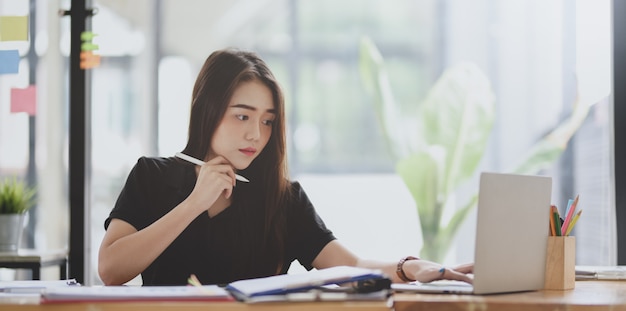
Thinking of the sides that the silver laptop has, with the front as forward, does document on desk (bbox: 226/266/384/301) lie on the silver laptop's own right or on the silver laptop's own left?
on the silver laptop's own left

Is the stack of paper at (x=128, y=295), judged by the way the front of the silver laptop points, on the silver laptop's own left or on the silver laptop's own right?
on the silver laptop's own left

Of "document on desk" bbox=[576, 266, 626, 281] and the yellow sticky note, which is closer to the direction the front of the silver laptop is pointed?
the yellow sticky note

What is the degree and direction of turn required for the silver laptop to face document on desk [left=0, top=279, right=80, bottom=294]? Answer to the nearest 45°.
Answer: approximately 45° to its left

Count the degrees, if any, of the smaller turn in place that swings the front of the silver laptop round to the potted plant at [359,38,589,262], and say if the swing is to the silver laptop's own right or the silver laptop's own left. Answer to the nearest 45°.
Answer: approximately 45° to the silver laptop's own right

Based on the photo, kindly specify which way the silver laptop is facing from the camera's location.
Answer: facing away from the viewer and to the left of the viewer

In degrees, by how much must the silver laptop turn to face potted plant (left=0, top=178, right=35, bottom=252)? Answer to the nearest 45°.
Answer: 0° — it already faces it
